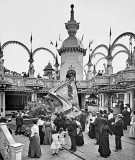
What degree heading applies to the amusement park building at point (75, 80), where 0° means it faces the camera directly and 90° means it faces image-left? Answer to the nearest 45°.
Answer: approximately 0°
